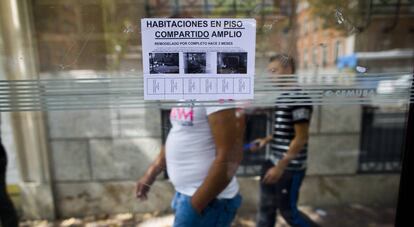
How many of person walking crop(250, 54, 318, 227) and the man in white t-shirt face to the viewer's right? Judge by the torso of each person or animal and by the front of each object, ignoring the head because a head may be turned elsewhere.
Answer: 0

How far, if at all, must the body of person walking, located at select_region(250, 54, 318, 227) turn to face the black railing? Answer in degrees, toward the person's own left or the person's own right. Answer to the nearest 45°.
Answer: approximately 135° to the person's own right

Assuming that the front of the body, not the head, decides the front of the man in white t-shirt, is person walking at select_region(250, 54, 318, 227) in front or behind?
behind

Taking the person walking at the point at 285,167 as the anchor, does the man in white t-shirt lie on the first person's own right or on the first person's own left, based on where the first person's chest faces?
on the first person's own left

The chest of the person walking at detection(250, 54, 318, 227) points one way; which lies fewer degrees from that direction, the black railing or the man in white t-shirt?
the man in white t-shirt

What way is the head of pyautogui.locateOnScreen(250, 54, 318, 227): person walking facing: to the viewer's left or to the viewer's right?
to the viewer's left

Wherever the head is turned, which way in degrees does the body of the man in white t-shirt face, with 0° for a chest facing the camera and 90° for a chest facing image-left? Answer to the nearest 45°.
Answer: approximately 45°

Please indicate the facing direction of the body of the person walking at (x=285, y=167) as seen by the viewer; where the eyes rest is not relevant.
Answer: to the viewer's left

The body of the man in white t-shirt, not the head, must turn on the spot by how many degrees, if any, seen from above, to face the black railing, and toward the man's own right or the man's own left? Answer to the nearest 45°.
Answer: approximately 180°
